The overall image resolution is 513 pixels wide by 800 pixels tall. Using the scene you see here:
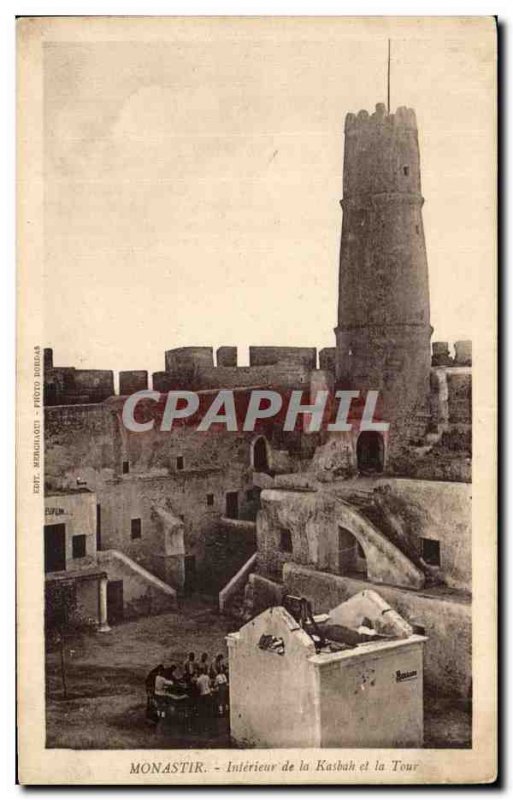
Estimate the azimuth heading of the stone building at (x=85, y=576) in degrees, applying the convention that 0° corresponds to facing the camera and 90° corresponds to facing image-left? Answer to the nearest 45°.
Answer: approximately 0°
